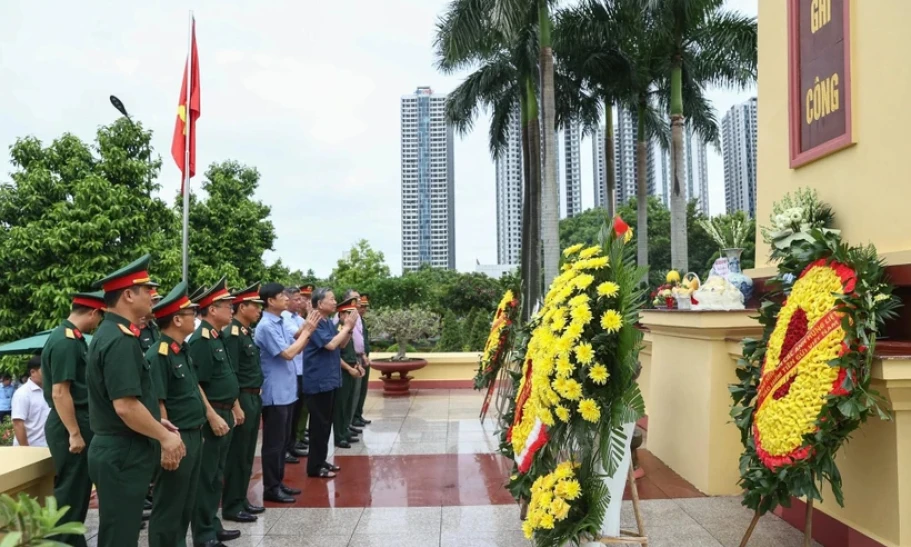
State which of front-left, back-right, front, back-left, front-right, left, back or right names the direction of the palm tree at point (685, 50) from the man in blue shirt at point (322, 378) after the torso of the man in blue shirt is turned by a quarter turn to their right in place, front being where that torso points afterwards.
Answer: back-left

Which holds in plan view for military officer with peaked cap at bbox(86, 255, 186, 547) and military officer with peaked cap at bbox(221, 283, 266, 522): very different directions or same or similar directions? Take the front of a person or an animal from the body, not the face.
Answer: same or similar directions

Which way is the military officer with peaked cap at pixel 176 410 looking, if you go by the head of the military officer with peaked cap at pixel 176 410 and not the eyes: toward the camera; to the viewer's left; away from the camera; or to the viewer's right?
to the viewer's right

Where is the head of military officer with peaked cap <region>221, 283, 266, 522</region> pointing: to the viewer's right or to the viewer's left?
to the viewer's right

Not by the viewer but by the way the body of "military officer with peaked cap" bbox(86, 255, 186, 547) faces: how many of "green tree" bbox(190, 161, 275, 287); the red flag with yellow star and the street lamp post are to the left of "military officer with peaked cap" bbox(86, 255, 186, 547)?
3

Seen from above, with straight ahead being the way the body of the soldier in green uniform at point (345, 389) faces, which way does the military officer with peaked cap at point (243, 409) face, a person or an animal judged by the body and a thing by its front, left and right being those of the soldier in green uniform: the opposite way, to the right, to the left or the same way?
the same way

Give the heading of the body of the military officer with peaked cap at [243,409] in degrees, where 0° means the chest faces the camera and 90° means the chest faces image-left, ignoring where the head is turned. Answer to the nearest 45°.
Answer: approximately 270°

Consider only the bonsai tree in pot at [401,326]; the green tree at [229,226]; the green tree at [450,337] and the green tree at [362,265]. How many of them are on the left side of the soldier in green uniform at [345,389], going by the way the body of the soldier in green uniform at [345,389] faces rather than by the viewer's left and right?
4

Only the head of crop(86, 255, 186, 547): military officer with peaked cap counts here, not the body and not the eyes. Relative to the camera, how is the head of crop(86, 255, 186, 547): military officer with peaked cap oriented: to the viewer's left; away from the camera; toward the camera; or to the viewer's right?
to the viewer's right

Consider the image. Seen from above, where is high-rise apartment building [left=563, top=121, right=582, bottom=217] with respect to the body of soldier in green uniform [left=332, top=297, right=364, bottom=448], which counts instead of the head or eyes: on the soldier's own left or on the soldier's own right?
on the soldier's own left

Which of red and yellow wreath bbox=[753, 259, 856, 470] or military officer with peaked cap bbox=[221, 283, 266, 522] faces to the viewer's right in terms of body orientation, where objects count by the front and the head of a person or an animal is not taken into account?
the military officer with peaked cap

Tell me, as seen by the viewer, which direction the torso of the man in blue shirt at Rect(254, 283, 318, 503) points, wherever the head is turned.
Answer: to the viewer's right

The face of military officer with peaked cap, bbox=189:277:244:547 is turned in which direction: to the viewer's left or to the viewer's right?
to the viewer's right

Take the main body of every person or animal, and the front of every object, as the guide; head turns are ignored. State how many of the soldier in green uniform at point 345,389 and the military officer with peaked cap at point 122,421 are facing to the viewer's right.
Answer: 2

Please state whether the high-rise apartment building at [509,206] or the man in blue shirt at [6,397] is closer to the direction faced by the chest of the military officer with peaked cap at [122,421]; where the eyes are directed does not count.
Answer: the high-rise apartment building

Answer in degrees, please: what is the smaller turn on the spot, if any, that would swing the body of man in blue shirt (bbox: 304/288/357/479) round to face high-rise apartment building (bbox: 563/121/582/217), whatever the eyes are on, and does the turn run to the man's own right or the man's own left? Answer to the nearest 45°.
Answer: approximately 45° to the man's own left

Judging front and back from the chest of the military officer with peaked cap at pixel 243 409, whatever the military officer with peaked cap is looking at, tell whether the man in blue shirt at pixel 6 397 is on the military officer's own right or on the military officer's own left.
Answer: on the military officer's own left

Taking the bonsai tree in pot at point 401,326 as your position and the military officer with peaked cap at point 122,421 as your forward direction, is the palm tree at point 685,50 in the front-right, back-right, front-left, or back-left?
back-left

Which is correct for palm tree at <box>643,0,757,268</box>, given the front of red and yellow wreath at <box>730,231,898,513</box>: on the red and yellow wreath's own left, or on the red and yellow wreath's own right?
on the red and yellow wreath's own right

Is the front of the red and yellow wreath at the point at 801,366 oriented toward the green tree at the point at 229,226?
no

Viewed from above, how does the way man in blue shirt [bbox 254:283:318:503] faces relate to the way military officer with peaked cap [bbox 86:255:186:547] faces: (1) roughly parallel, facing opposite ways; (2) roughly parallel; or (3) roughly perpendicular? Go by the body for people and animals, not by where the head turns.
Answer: roughly parallel
